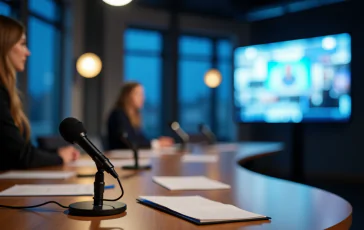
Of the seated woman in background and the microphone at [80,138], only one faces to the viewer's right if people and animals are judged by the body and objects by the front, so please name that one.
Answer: the seated woman in background

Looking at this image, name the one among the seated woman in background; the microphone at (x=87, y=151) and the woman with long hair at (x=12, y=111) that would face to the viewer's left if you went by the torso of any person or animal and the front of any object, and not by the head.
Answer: the microphone

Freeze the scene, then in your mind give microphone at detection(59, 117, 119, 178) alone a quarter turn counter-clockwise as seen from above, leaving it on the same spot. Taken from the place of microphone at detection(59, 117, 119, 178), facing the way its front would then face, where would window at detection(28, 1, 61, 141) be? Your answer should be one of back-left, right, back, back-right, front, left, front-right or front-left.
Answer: back

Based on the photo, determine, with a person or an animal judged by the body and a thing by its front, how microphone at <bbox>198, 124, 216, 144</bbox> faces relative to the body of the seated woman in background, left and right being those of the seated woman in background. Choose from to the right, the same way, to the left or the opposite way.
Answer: the opposite way

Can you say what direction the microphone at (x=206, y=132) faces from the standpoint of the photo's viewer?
facing to the left of the viewer

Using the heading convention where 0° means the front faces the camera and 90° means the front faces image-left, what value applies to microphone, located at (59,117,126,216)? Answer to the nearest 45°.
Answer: approximately 90°

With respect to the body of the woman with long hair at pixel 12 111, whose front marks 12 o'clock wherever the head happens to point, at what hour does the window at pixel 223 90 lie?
The window is roughly at 10 o'clock from the woman with long hair.

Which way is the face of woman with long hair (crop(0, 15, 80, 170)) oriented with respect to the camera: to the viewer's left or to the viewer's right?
to the viewer's right

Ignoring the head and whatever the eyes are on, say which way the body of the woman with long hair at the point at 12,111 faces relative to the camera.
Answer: to the viewer's right

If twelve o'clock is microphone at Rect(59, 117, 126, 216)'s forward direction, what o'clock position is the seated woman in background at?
The seated woman in background is roughly at 3 o'clock from the microphone.

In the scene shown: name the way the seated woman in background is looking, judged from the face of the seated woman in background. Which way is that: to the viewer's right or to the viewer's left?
to the viewer's right

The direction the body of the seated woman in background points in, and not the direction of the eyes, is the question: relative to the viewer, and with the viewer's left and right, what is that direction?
facing to the right of the viewer

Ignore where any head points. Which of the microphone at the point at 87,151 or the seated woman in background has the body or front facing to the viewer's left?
the microphone

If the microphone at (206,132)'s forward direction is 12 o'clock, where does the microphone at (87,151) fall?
the microphone at (87,151) is roughly at 9 o'clock from the microphone at (206,132).
